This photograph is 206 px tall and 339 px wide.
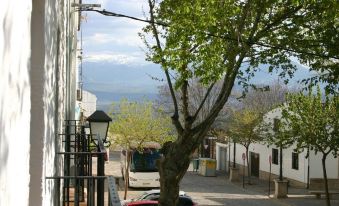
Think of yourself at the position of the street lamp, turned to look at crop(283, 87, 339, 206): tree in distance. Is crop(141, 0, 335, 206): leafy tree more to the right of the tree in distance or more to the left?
right

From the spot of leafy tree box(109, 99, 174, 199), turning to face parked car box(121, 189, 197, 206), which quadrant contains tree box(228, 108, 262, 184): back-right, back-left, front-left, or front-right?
back-left
